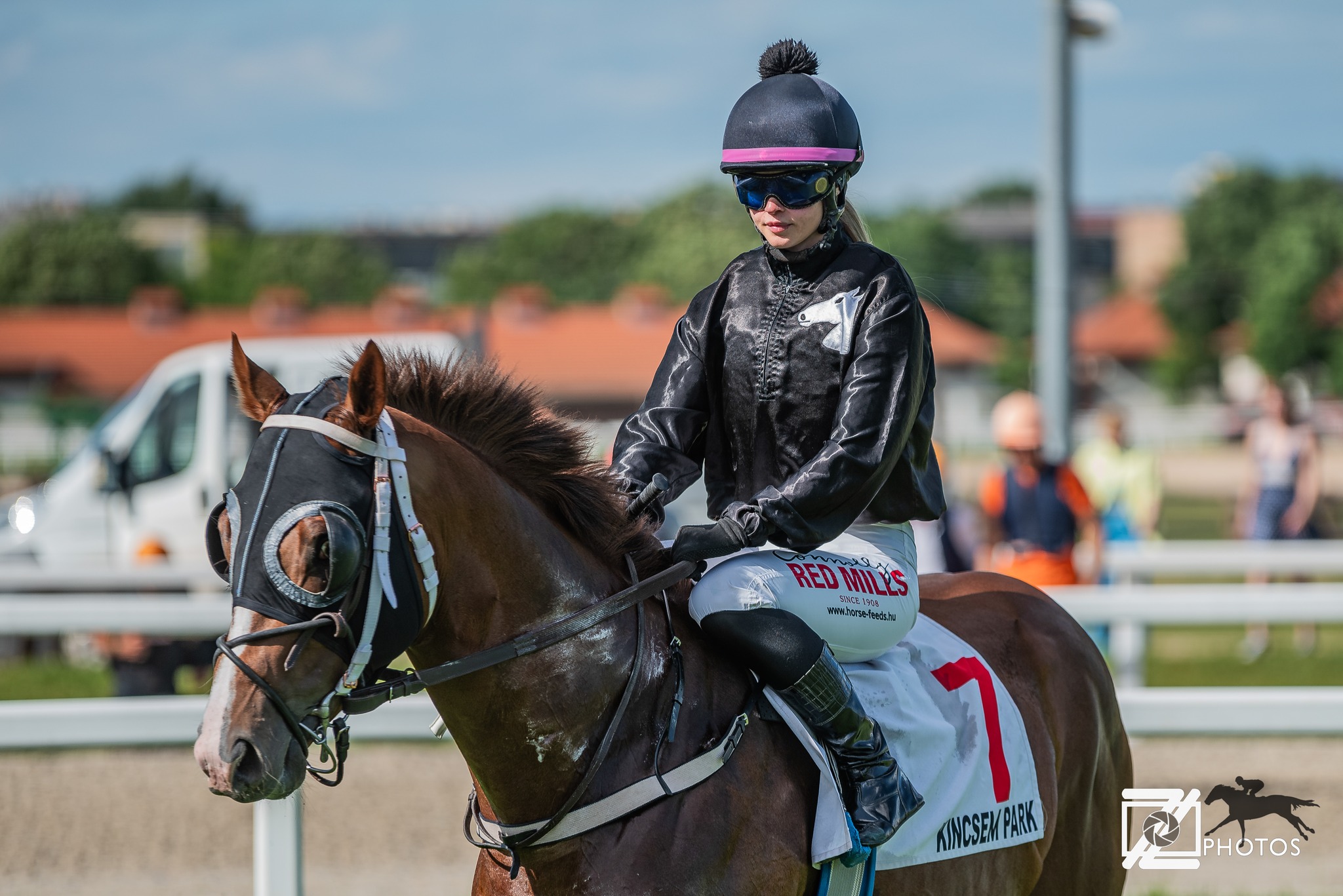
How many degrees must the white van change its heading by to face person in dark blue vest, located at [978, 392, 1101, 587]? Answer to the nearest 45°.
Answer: approximately 135° to its left

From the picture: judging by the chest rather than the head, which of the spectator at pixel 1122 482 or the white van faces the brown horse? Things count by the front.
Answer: the spectator

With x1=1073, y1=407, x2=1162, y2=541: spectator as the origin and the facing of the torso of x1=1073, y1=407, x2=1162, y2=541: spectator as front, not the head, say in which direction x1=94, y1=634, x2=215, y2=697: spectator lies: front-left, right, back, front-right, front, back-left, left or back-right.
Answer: front-right

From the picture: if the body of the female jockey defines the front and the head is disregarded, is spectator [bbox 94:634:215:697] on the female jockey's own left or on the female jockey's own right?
on the female jockey's own right

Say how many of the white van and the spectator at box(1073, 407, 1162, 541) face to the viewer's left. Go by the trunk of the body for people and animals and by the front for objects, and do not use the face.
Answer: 1

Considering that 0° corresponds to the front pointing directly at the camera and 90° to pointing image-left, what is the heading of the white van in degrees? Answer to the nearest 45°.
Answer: approximately 90°

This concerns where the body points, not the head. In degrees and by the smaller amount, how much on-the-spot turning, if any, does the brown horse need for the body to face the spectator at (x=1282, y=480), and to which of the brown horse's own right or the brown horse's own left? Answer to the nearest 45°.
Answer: approximately 180°

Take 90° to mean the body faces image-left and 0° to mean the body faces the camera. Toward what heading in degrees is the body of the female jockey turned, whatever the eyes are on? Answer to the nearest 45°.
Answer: approximately 45°

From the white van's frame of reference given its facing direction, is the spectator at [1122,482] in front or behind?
behind

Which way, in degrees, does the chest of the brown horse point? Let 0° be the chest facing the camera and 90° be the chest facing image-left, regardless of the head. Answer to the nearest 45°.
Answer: approximately 45°

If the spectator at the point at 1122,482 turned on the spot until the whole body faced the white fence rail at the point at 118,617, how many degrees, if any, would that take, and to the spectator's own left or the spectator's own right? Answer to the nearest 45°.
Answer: approximately 45° to the spectator's own right

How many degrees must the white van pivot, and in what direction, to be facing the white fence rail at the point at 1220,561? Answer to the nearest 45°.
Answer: approximately 135° to its left
